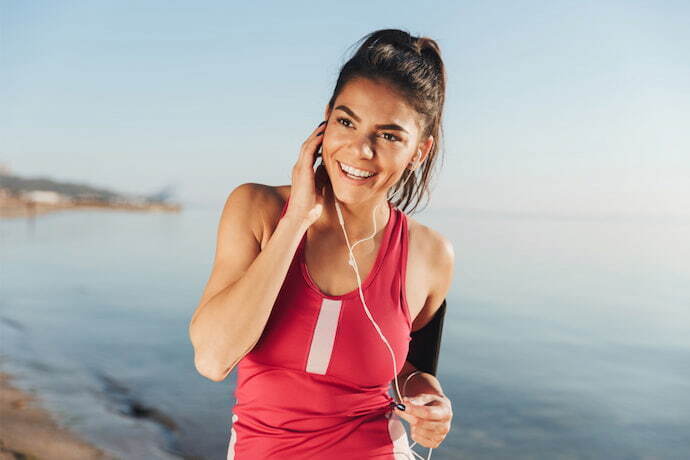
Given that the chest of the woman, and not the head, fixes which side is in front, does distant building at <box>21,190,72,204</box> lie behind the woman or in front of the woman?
behind

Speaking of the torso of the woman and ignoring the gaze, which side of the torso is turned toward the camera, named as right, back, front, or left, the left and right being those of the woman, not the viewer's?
front
